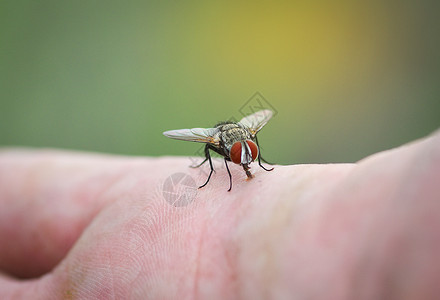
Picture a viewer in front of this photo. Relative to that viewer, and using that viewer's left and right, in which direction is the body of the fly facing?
facing the viewer and to the right of the viewer
